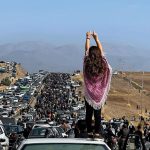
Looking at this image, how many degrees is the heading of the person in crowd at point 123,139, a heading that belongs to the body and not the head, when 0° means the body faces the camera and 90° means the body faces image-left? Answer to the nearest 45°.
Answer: approximately 180°

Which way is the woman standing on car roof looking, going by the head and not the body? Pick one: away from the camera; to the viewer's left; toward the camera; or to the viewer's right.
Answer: away from the camera

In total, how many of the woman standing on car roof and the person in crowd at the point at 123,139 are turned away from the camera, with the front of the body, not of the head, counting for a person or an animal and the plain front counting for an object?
2

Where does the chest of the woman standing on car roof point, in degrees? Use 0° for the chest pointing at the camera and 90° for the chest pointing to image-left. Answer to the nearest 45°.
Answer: approximately 180°
